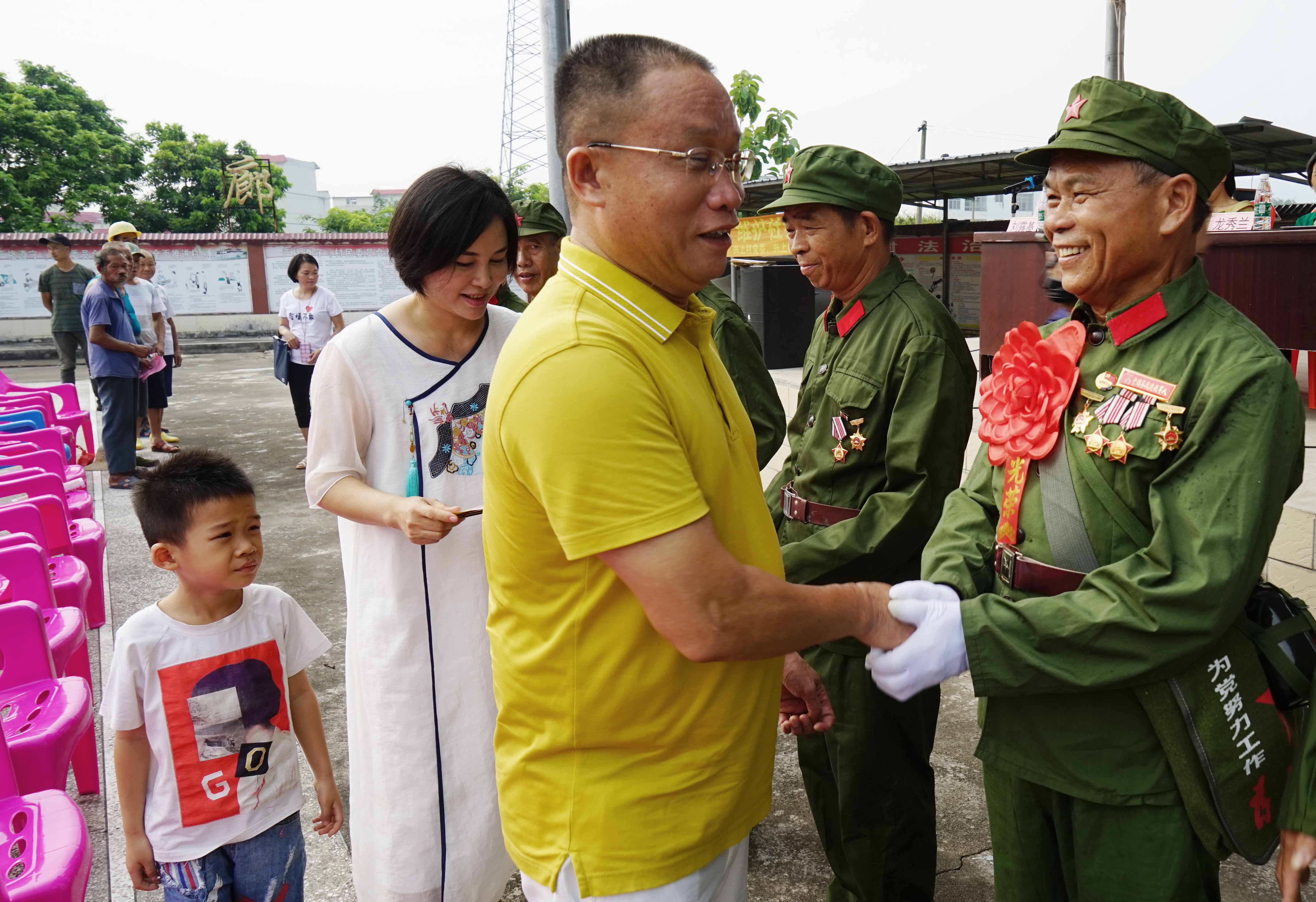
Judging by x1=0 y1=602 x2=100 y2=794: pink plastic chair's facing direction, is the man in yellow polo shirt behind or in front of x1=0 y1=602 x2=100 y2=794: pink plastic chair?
in front

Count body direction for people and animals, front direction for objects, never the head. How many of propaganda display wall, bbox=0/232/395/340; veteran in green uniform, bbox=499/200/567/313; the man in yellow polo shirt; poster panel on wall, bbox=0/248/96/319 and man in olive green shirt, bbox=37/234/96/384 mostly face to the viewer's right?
1

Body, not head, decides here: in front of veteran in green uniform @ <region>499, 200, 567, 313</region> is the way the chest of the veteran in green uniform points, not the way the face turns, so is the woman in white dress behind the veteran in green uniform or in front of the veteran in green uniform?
in front

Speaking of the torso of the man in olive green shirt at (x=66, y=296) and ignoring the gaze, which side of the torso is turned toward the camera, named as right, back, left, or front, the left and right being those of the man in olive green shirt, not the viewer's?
front

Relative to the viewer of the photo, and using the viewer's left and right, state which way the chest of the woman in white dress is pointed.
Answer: facing the viewer and to the right of the viewer

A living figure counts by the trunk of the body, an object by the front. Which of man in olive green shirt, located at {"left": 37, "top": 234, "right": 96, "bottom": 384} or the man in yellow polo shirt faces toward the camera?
the man in olive green shirt

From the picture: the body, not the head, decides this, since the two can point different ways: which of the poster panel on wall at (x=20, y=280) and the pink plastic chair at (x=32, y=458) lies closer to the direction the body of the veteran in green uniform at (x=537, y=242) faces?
the pink plastic chair

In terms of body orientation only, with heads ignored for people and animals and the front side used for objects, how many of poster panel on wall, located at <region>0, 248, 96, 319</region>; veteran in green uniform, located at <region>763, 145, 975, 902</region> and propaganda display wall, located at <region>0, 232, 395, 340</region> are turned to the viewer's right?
0

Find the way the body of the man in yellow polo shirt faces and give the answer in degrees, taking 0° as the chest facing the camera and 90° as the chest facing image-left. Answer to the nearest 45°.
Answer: approximately 270°

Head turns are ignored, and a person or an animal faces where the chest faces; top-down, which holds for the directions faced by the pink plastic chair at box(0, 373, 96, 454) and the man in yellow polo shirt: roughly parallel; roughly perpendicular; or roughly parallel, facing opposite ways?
roughly parallel

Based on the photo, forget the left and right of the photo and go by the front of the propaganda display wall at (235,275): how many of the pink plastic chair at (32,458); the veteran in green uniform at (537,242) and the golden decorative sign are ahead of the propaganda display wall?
2

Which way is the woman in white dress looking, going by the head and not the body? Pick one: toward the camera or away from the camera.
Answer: toward the camera

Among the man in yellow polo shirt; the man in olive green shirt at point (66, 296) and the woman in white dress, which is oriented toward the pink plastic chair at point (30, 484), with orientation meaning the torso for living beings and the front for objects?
the man in olive green shirt

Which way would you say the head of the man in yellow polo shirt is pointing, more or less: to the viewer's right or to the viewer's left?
to the viewer's right

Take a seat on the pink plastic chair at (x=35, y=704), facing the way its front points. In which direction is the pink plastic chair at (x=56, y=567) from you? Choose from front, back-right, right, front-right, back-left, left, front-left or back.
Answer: back-left

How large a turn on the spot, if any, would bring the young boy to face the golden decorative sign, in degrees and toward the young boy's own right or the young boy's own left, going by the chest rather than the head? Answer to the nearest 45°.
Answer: approximately 135° to the young boy's own left

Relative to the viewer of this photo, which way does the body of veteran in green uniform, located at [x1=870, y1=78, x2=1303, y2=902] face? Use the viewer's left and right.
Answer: facing the viewer and to the left of the viewer

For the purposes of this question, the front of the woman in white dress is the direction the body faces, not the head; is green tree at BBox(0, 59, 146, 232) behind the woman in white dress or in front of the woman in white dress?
behind
